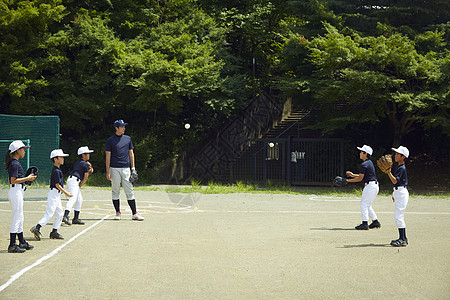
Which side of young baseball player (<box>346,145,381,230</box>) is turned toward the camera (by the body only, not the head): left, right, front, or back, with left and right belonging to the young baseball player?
left

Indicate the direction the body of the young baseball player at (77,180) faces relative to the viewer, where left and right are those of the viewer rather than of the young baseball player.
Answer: facing to the right of the viewer

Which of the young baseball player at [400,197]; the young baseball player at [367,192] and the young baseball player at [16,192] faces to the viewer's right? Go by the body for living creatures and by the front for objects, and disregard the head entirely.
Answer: the young baseball player at [16,192]

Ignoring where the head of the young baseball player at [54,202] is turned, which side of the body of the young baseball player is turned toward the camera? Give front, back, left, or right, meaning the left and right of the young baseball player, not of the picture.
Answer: right

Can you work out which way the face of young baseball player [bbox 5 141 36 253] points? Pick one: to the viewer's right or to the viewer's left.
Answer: to the viewer's right

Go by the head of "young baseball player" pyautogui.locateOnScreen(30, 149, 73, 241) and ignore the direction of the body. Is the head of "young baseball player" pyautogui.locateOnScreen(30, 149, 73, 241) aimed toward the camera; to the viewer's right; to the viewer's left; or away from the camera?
to the viewer's right

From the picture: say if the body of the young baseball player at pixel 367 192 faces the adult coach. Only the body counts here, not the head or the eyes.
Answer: yes

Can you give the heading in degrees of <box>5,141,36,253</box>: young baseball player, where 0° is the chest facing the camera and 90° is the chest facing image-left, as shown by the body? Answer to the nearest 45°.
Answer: approximately 270°

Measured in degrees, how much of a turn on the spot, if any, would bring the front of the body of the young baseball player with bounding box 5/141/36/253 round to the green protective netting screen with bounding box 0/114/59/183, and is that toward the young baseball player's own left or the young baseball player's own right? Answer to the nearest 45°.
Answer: approximately 90° to the young baseball player's own left

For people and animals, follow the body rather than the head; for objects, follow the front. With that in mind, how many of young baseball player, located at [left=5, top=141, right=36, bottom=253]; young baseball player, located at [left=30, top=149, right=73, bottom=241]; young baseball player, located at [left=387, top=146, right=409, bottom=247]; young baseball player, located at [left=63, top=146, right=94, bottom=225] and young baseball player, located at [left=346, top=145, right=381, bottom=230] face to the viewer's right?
3
